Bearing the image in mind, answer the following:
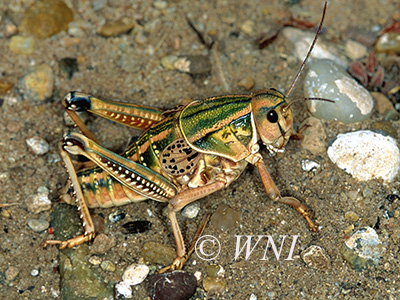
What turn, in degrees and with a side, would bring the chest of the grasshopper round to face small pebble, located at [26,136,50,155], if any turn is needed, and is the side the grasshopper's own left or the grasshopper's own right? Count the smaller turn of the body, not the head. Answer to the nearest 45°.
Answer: approximately 135° to the grasshopper's own left

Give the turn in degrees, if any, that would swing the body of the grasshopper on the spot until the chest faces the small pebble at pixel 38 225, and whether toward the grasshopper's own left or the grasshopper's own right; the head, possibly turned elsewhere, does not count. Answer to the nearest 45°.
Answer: approximately 180°

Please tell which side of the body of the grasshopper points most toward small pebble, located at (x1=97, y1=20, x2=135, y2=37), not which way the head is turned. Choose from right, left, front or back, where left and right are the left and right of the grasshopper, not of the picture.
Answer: left

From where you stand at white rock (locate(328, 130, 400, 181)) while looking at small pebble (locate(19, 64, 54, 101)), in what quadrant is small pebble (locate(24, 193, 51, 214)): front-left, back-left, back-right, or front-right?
front-left

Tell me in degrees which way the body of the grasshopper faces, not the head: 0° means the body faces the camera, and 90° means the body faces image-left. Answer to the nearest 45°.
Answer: approximately 270°

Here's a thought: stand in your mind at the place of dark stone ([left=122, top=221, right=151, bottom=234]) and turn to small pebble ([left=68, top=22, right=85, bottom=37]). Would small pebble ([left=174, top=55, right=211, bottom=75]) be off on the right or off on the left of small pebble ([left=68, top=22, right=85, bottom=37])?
right

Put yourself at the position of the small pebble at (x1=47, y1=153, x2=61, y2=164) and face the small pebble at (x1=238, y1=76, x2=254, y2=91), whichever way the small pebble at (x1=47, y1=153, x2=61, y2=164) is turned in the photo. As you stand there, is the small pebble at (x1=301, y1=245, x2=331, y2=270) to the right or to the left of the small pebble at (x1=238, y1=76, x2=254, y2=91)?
right

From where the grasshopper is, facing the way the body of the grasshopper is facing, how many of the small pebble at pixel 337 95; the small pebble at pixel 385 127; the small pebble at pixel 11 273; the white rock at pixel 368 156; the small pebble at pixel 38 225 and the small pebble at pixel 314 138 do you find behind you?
2

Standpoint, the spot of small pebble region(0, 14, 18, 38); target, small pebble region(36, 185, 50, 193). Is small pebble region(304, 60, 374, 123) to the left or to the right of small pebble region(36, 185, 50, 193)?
left

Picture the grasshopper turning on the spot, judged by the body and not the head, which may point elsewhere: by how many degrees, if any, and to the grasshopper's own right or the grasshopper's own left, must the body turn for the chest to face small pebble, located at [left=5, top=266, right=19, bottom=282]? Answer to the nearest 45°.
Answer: approximately 180°

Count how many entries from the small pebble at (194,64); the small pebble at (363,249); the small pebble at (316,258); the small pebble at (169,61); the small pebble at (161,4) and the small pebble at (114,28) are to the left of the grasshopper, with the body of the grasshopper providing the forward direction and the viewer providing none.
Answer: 4

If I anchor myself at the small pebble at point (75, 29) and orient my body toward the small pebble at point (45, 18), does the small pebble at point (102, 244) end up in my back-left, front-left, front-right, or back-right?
back-left
